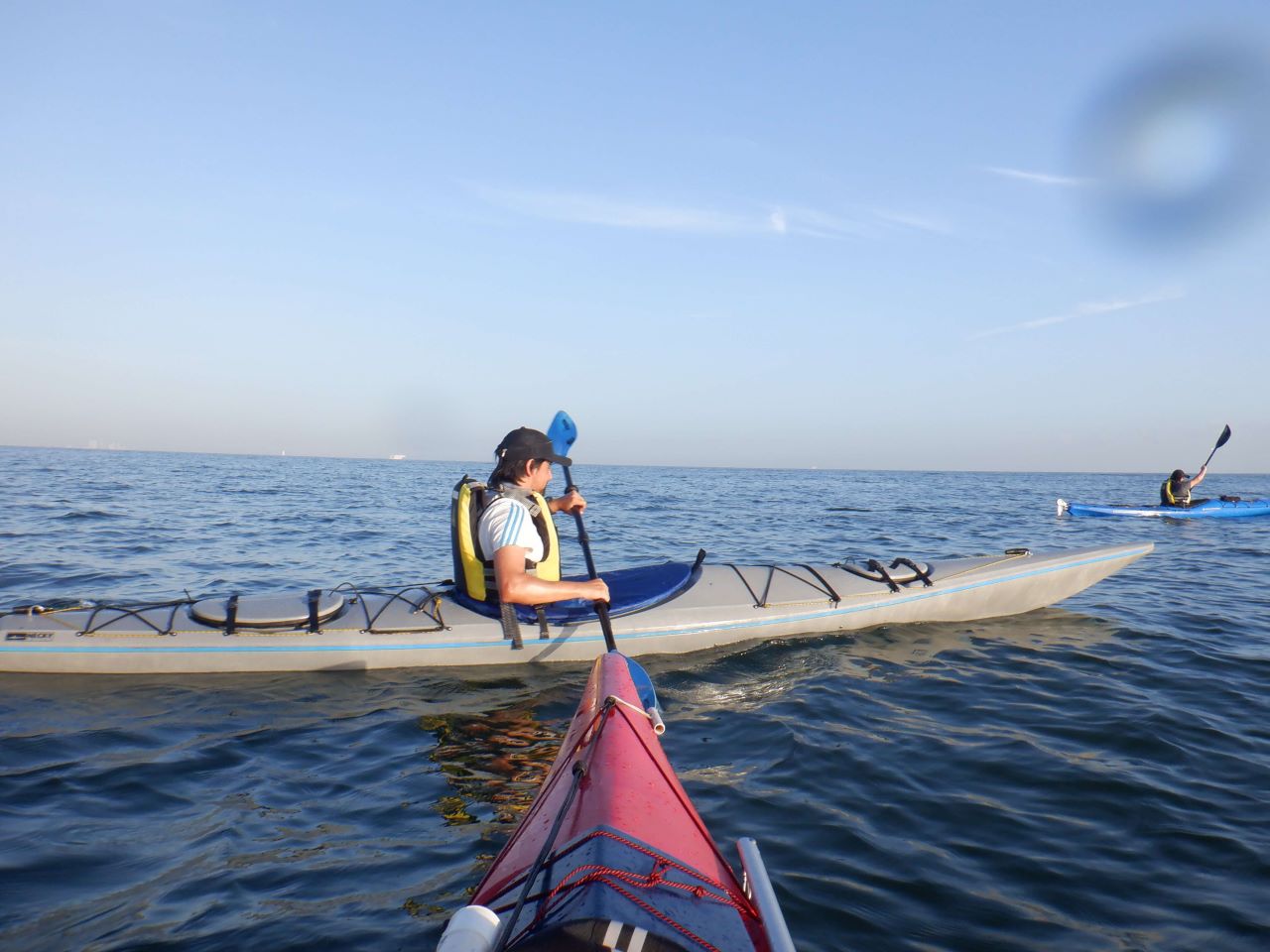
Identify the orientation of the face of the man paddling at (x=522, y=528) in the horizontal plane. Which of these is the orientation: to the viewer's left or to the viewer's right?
to the viewer's right

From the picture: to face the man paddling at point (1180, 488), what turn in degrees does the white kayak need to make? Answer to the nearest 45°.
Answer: approximately 45° to its left

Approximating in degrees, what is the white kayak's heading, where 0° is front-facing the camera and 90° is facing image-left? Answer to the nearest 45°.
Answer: approximately 270°

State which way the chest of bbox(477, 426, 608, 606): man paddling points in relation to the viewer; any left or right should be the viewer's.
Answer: facing to the right of the viewer
